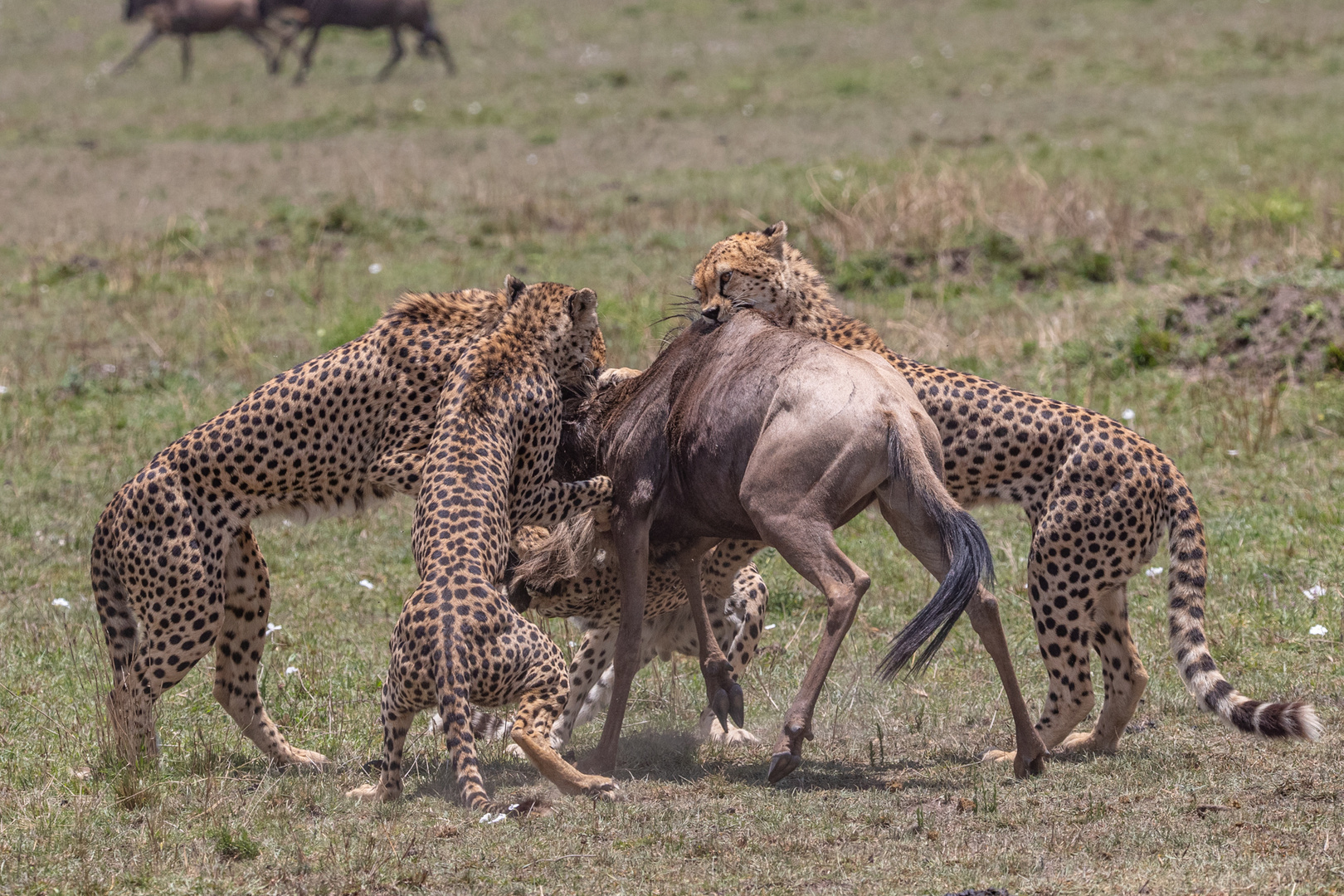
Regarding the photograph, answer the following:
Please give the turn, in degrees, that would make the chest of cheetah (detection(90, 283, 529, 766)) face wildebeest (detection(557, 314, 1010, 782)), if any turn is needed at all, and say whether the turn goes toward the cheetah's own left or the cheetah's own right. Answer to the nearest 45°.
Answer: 0° — it already faces it

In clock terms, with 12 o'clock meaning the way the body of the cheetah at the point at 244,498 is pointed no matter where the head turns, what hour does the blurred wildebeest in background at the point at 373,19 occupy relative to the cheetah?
The blurred wildebeest in background is roughly at 9 o'clock from the cheetah.

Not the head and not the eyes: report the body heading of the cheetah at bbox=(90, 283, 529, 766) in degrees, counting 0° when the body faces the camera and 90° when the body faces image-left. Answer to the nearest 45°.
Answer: approximately 270°

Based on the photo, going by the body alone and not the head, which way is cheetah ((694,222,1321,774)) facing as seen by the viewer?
to the viewer's left

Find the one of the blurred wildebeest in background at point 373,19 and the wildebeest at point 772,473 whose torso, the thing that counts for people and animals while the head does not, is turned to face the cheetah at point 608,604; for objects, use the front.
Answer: the wildebeest

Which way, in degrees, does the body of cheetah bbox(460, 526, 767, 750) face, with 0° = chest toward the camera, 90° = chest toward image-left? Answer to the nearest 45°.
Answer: approximately 90°

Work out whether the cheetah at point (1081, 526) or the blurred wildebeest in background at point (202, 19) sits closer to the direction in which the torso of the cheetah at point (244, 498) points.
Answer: the cheetah
